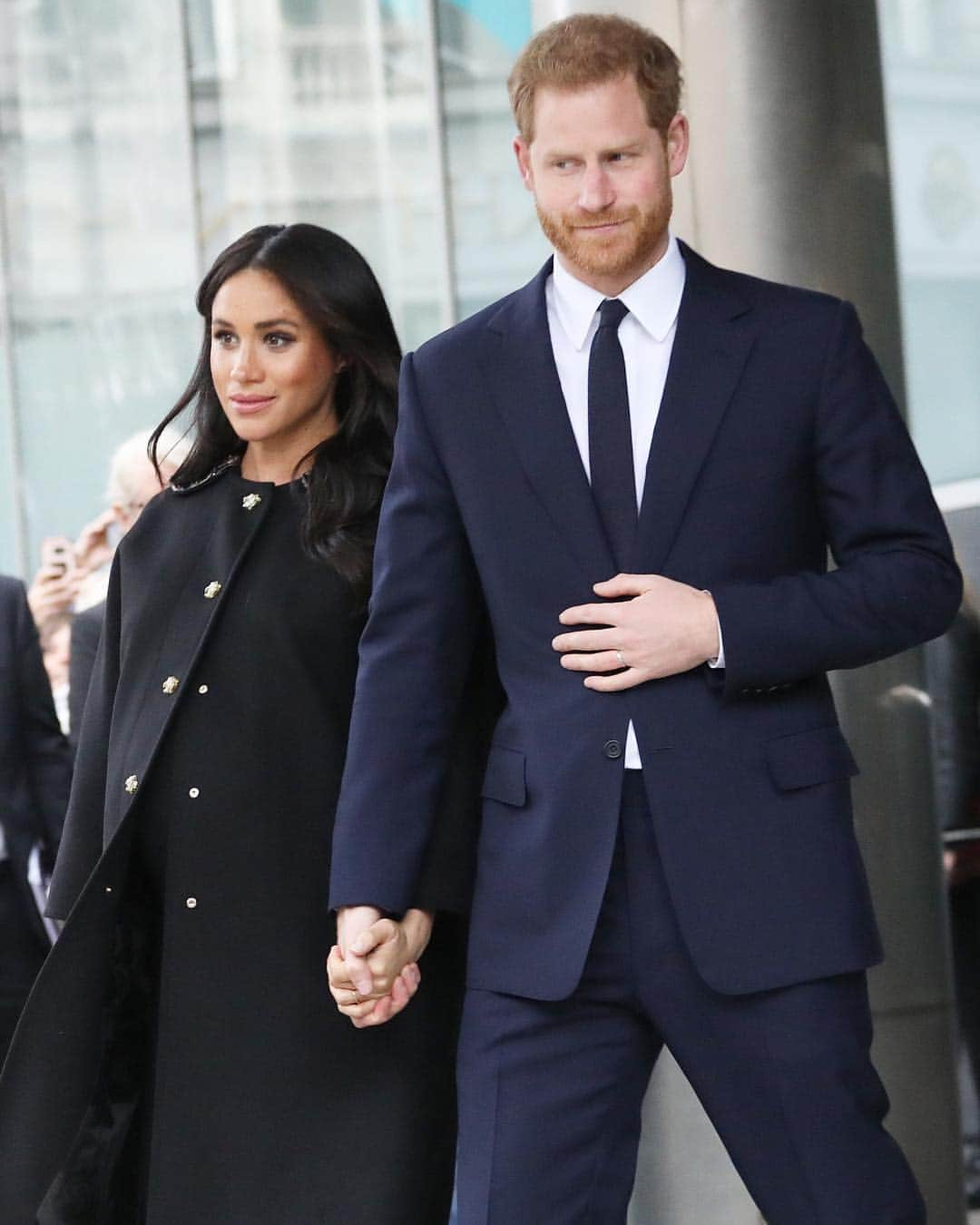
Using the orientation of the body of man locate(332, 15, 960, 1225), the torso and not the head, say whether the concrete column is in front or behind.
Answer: behind

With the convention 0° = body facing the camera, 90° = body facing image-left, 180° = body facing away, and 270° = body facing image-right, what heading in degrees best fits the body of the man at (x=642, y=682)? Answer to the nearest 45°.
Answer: approximately 0°

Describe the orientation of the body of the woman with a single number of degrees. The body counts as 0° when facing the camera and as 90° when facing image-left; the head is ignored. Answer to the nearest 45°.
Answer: approximately 45°

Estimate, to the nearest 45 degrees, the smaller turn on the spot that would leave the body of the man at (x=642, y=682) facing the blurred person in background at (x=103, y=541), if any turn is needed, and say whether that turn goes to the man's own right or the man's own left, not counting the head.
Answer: approximately 135° to the man's own right
